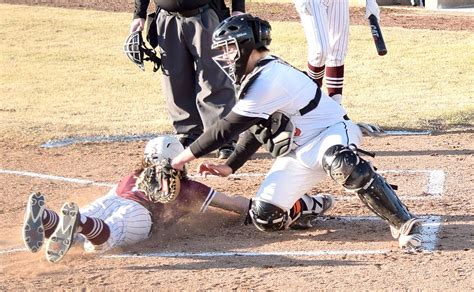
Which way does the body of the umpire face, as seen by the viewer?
toward the camera

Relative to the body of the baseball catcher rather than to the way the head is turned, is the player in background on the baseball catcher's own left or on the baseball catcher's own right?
on the baseball catcher's own right

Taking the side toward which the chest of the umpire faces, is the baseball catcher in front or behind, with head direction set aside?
in front

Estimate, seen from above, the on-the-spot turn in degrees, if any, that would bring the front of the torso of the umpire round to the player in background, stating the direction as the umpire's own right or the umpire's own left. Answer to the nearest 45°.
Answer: approximately 90° to the umpire's own left

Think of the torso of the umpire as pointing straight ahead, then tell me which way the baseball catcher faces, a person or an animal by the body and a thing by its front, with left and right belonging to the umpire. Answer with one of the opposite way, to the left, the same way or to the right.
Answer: to the right

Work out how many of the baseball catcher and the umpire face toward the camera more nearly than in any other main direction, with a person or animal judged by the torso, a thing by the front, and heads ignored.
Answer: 1

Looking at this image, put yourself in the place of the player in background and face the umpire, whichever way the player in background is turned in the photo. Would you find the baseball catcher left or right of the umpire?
left

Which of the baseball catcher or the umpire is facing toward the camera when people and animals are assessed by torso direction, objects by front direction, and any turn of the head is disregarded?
the umpire

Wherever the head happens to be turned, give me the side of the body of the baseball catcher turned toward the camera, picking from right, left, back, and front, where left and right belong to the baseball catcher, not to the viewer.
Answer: left
